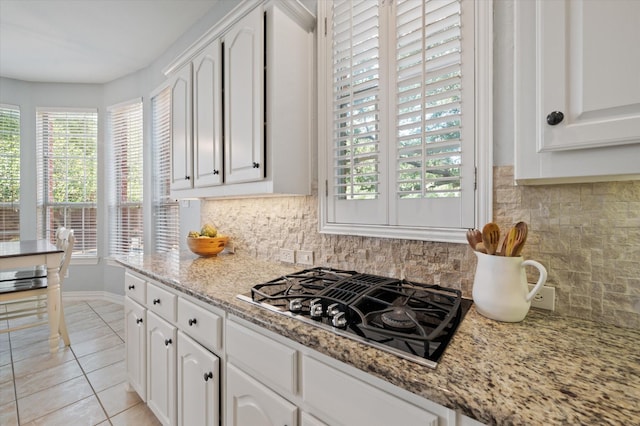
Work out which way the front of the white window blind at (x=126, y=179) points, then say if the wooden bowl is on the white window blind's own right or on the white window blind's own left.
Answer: on the white window blind's own left

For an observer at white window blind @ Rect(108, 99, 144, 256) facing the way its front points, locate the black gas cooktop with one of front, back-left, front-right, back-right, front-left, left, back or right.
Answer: front-left

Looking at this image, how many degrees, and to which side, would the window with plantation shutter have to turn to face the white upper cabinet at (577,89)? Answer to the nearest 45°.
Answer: approximately 90° to its left

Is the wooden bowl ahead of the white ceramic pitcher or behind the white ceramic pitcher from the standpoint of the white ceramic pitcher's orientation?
ahead

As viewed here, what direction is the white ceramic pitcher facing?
to the viewer's left

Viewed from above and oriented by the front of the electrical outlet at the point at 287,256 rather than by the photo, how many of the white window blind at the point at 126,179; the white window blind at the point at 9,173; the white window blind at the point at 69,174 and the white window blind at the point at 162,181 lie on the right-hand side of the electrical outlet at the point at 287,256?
4

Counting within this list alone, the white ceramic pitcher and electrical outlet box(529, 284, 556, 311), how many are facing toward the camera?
1

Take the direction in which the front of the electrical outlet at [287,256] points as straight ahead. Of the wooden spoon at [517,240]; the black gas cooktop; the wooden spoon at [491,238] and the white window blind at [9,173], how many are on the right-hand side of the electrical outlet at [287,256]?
1

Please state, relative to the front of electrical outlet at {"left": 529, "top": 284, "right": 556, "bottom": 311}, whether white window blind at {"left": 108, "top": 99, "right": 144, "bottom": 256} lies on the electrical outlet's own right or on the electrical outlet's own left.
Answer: on the electrical outlet's own right

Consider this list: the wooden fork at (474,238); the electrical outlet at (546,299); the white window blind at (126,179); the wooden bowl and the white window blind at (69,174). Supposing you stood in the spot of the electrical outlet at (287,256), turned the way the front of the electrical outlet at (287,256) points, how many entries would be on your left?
2

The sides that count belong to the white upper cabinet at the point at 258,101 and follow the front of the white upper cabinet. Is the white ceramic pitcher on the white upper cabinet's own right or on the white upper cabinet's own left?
on the white upper cabinet's own left
